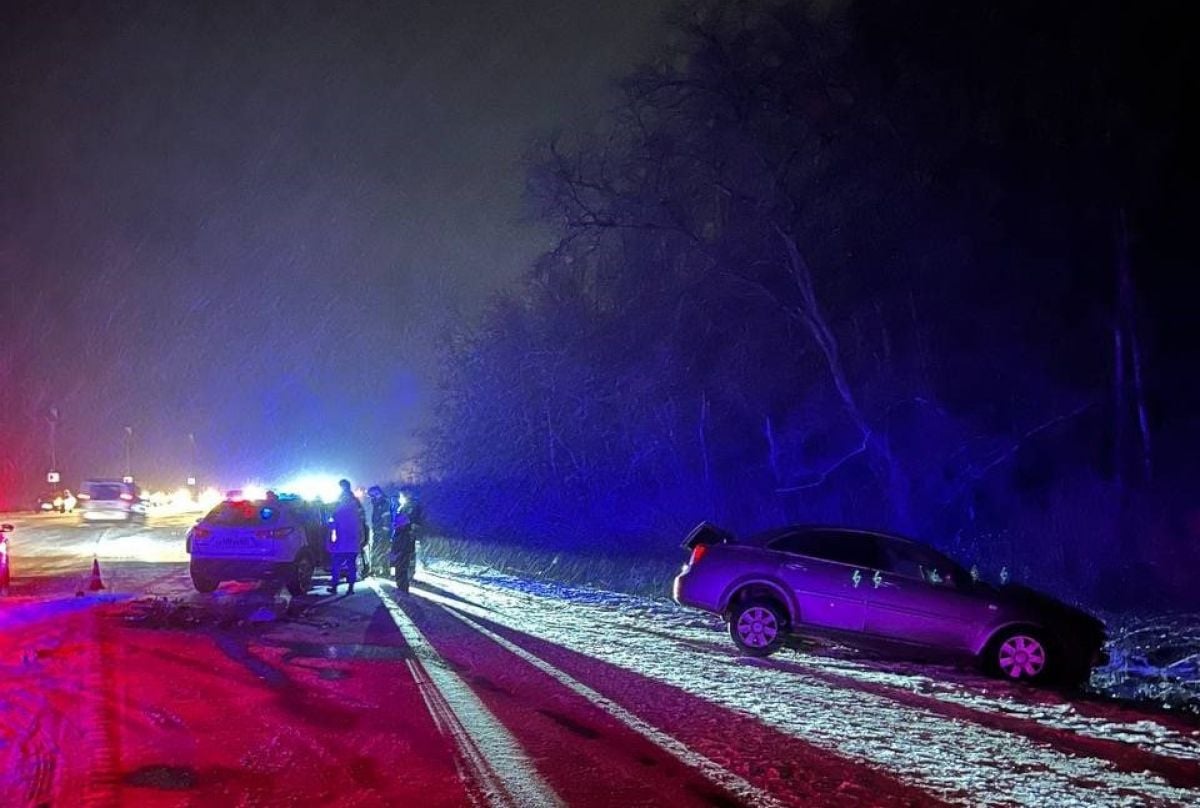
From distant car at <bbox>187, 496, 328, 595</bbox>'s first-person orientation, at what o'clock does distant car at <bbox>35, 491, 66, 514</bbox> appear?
distant car at <bbox>35, 491, 66, 514</bbox> is roughly at 10 o'clock from distant car at <bbox>187, 496, 328, 595</bbox>.

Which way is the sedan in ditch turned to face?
to the viewer's right

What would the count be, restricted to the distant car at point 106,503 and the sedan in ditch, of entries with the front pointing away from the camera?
1

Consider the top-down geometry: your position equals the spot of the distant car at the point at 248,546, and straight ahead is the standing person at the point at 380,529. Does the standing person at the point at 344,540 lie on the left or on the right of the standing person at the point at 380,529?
right

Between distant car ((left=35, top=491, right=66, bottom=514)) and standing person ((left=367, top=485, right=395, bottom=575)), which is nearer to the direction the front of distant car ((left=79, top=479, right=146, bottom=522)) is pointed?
the distant car

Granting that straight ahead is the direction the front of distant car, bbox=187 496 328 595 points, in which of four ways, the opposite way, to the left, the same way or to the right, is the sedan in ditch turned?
to the right

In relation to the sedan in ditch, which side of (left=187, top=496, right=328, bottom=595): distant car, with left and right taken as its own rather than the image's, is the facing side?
right

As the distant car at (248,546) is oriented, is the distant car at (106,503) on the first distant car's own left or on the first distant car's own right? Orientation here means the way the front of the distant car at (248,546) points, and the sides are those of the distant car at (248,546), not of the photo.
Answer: on the first distant car's own left

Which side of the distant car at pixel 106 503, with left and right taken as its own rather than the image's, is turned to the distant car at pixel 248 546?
back

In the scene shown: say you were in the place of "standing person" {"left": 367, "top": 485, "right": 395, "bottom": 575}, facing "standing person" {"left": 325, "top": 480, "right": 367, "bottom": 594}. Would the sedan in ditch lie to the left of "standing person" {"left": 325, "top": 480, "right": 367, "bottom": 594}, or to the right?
left

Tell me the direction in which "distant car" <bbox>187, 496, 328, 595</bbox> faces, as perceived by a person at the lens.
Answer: facing away from the viewer and to the right of the viewer
